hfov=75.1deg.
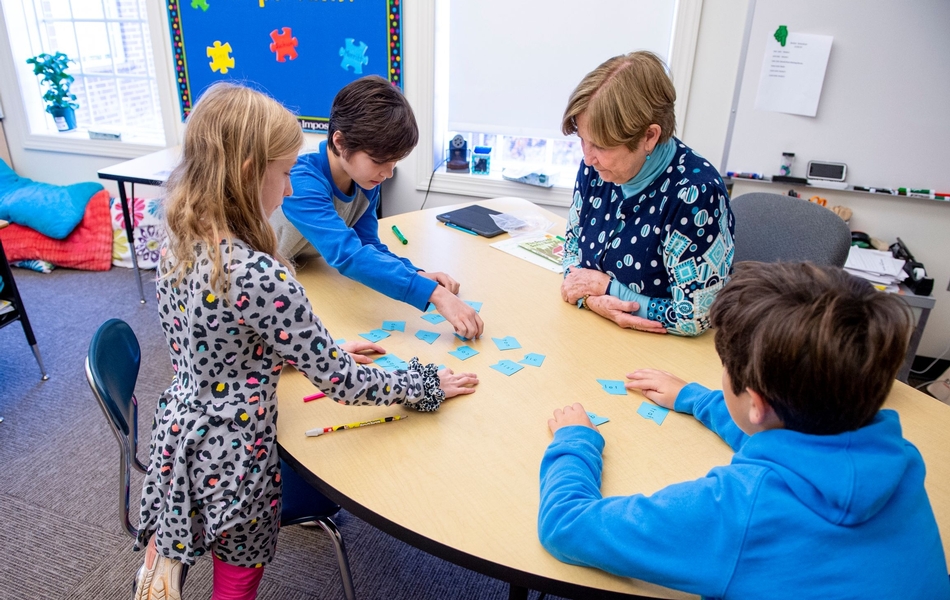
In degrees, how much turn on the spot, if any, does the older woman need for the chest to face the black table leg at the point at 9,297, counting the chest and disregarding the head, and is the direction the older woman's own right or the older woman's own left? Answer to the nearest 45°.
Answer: approximately 45° to the older woman's own right

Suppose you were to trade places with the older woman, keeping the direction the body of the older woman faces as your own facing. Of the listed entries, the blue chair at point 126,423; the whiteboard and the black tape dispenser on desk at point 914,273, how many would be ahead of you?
1

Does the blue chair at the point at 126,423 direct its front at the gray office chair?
yes

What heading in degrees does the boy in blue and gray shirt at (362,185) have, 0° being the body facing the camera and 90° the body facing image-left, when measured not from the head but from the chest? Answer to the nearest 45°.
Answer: approximately 315°

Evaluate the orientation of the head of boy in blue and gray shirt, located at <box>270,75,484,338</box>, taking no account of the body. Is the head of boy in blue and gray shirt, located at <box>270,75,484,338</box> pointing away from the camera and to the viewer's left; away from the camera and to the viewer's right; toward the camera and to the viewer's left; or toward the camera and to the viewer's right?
toward the camera and to the viewer's right

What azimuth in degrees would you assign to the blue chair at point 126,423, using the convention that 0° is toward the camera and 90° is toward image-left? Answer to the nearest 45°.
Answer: approximately 270°

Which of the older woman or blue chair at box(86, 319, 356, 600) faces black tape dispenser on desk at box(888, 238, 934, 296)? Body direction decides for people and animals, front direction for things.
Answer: the blue chair

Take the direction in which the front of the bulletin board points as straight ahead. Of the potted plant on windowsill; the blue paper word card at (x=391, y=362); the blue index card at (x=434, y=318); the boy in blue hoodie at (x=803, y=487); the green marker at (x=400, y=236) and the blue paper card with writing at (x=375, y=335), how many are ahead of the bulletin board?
5

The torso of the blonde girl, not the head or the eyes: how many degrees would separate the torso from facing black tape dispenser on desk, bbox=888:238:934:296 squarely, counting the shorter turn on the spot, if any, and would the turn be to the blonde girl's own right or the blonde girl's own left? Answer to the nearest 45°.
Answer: approximately 45° to the blonde girl's own right

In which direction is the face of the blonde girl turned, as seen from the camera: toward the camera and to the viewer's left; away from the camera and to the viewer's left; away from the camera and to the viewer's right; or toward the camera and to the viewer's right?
away from the camera and to the viewer's right

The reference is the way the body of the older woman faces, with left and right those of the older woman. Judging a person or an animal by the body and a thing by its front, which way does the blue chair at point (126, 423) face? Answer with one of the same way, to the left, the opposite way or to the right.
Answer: the opposite way

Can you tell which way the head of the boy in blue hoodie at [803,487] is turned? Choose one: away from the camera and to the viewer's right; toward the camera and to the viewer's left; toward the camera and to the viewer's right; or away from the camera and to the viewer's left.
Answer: away from the camera and to the viewer's left

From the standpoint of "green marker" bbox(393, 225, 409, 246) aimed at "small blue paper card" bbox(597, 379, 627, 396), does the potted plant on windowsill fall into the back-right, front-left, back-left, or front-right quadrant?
back-right
